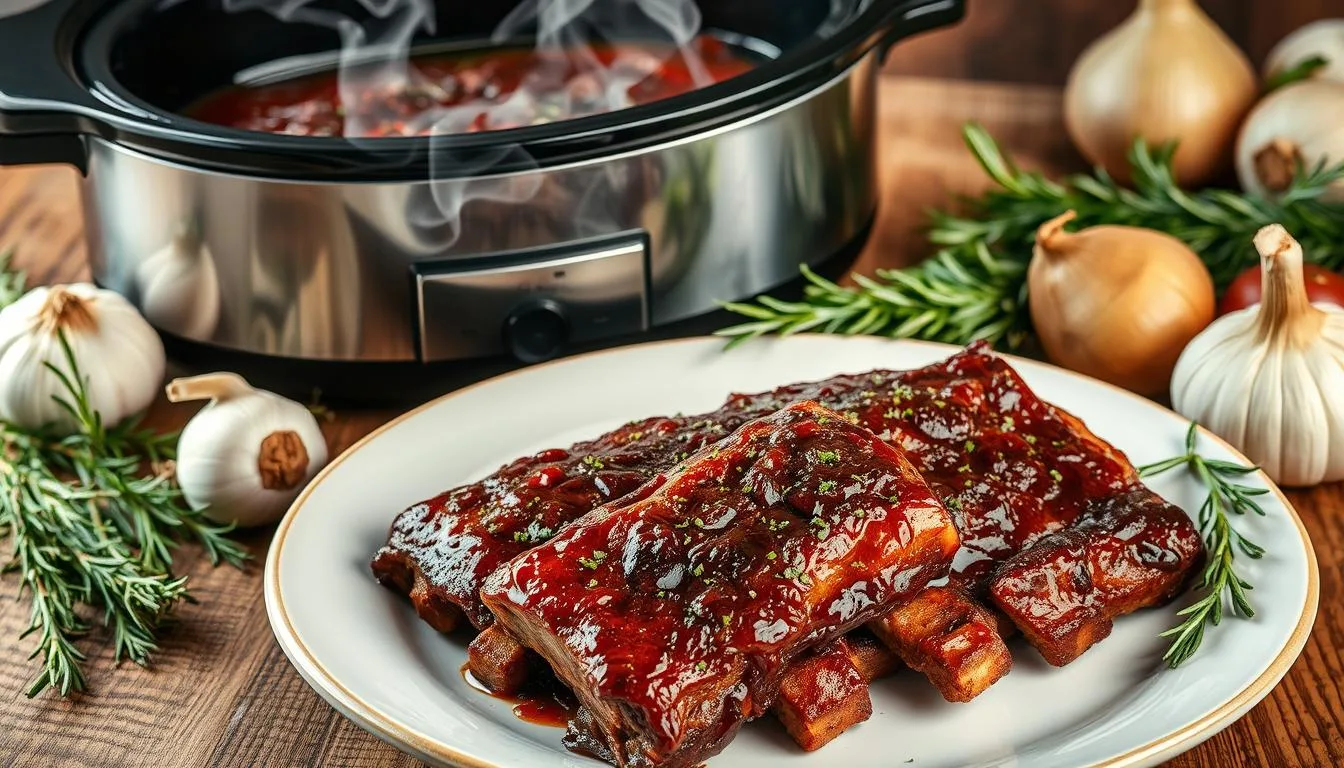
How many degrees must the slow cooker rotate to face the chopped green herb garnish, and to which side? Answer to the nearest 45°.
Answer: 0° — it already faces it

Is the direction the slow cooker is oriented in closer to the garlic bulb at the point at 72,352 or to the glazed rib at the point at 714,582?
the glazed rib

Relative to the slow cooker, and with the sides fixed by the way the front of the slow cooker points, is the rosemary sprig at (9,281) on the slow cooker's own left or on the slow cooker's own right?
on the slow cooker's own right

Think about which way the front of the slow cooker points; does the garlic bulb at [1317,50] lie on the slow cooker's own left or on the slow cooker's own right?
on the slow cooker's own left

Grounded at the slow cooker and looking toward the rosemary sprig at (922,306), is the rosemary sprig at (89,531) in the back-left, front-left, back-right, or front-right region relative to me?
back-right

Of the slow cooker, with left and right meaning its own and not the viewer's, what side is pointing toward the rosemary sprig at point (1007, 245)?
left

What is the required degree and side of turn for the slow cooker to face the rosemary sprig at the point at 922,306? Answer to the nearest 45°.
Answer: approximately 90° to its left

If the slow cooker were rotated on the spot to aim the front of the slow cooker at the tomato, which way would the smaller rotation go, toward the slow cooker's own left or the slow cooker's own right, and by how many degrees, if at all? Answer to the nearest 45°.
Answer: approximately 90° to the slow cooker's own left

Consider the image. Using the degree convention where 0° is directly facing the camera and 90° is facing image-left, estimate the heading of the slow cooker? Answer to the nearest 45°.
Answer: approximately 0°

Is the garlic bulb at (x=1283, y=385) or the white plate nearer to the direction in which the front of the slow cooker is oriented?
the white plate

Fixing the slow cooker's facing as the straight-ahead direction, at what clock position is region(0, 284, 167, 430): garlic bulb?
The garlic bulb is roughly at 3 o'clock from the slow cooker.
